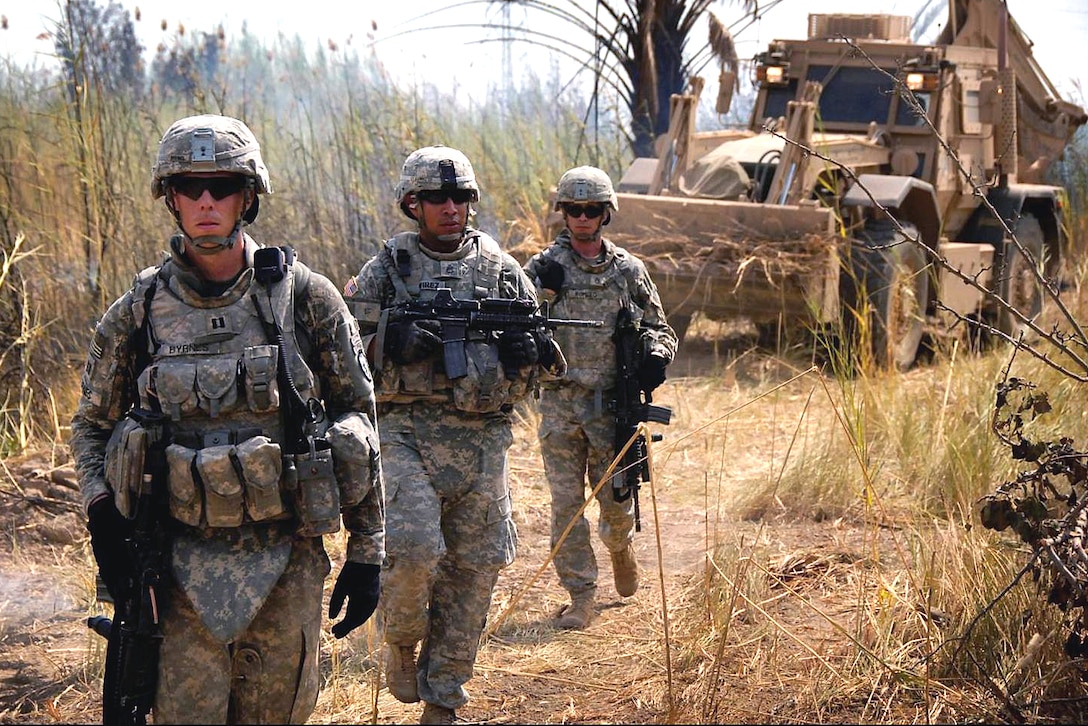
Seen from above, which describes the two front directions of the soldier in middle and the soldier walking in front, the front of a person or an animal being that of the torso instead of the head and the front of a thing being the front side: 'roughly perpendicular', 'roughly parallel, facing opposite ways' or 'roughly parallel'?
roughly parallel

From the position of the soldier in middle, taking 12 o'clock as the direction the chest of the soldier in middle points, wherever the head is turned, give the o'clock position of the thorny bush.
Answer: The thorny bush is roughly at 10 o'clock from the soldier in middle.

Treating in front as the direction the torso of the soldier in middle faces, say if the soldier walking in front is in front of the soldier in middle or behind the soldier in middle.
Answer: in front

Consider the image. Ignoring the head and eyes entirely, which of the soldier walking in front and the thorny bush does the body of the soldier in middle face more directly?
the soldier walking in front

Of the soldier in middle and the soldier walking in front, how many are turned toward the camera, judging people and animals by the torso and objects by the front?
2

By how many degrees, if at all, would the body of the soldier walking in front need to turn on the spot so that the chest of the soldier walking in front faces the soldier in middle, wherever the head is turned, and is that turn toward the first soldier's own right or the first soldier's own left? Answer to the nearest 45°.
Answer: approximately 135° to the first soldier's own left

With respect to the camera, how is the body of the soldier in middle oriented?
toward the camera

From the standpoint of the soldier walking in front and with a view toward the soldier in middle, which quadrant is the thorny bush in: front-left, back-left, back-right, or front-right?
front-right

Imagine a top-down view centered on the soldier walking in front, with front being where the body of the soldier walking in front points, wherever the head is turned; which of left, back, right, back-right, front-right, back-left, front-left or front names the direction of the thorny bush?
left

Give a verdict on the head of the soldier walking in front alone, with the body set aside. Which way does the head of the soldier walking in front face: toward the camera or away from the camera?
toward the camera
